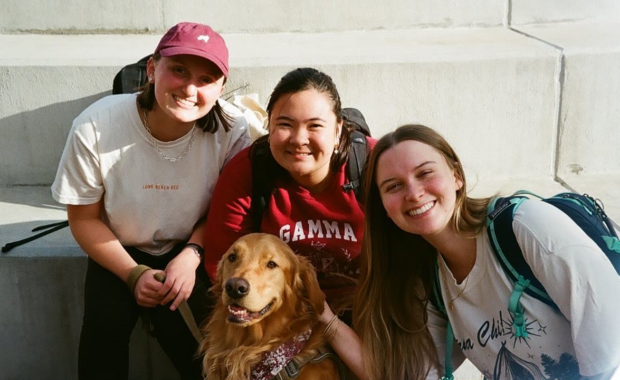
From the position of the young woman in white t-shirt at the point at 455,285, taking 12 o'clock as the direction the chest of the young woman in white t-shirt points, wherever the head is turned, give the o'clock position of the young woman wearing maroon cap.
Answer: The young woman wearing maroon cap is roughly at 2 o'clock from the young woman in white t-shirt.

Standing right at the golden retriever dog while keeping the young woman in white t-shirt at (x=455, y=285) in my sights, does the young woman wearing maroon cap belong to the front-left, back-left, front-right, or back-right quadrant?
back-left

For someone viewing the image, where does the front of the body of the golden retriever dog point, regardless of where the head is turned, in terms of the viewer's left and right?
facing the viewer and to the left of the viewer

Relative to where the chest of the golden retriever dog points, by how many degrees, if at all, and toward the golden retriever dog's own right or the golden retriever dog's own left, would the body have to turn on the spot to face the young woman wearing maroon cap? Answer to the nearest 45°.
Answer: approximately 90° to the golden retriever dog's own right

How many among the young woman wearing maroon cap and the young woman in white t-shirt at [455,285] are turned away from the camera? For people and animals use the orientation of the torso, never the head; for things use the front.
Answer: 0

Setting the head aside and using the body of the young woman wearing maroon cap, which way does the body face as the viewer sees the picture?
toward the camera

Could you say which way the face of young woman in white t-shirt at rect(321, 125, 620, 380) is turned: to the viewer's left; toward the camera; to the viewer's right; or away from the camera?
toward the camera

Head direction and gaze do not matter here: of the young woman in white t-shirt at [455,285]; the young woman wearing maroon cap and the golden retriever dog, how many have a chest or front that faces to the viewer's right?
0

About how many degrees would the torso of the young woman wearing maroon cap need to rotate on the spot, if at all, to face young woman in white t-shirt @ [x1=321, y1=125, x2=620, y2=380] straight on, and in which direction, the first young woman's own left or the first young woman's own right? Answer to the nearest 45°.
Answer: approximately 45° to the first young woman's own left
